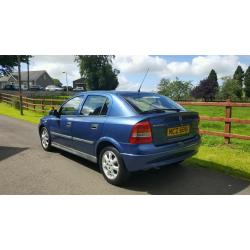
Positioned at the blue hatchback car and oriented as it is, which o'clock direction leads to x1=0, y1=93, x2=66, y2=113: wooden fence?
The wooden fence is roughly at 1 o'clock from the blue hatchback car.

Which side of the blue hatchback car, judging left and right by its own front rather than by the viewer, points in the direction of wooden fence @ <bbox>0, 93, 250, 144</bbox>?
right

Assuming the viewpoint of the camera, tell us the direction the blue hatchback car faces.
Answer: facing away from the viewer and to the left of the viewer

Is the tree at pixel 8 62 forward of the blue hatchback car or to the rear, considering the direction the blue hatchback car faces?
forward
